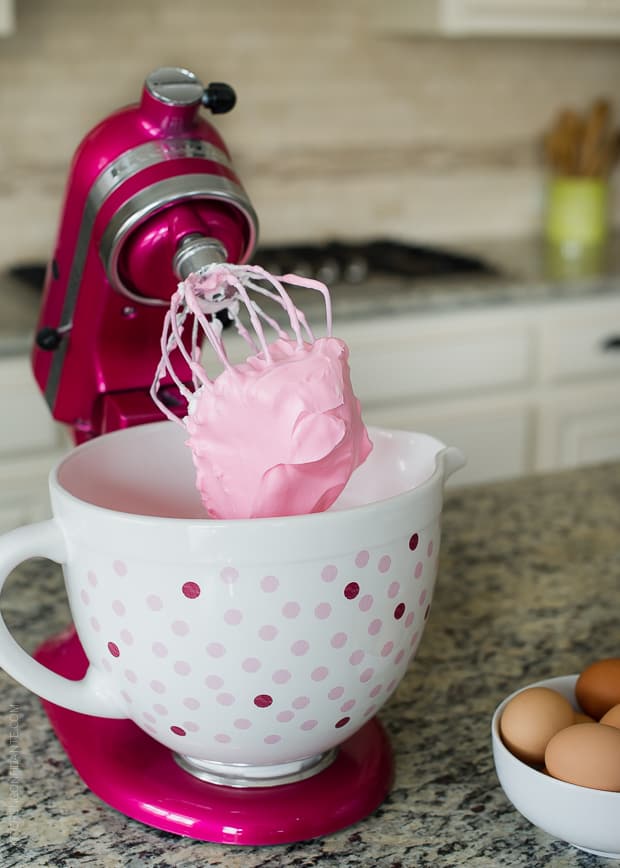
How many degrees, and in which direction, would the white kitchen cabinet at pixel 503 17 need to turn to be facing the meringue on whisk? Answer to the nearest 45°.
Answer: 0° — it already faces it

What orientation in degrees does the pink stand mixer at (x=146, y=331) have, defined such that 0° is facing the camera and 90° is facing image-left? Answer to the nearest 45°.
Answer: approximately 315°

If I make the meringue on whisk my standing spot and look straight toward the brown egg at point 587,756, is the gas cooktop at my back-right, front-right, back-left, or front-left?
back-left

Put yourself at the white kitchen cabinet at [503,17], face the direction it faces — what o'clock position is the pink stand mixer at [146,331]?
The pink stand mixer is roughly at 12 o'clock from the white kitchen cabinet.

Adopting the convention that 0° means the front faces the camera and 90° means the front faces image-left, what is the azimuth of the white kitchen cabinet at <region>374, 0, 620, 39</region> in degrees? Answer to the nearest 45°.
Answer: approximately 0°

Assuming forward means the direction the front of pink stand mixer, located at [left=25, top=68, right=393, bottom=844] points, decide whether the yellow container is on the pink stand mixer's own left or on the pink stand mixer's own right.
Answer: on the pink stand mixer's own left
